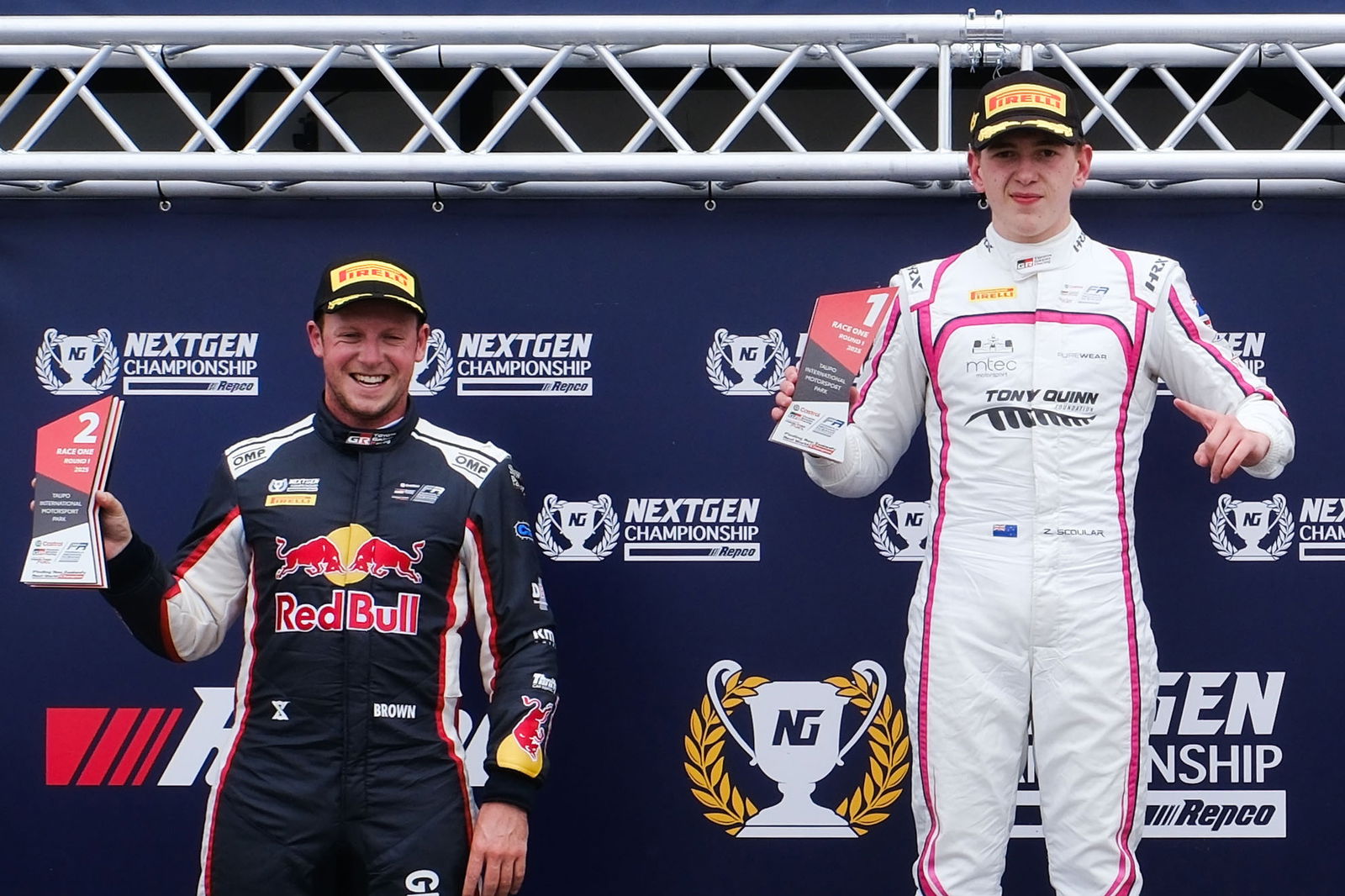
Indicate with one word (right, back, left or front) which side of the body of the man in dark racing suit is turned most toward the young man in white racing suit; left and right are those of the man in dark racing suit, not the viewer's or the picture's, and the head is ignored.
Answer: left

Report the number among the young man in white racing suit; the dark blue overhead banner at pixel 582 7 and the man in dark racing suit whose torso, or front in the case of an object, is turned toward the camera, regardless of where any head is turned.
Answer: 3

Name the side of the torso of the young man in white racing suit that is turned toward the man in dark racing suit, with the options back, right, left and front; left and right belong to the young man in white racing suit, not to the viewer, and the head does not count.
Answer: right

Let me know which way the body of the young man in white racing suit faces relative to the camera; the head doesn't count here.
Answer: toward the camera
